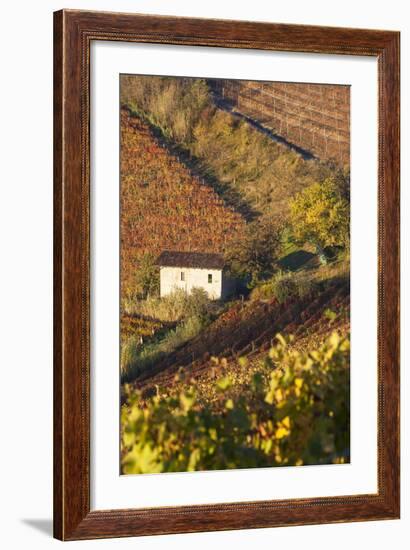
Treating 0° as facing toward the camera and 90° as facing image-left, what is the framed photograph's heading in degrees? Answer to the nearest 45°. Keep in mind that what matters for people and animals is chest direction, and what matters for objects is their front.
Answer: approximately 315°
